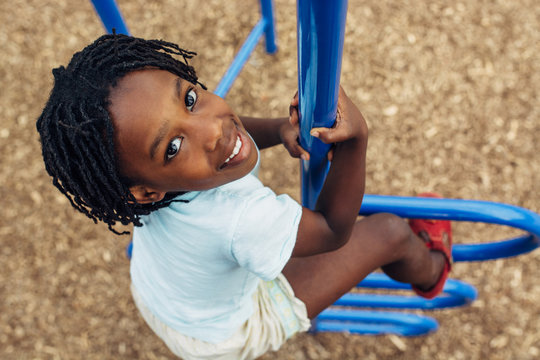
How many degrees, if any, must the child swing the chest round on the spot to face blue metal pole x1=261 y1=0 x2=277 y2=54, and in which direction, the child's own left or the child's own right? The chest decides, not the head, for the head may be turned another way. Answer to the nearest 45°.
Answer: approximately 45° to the child's own left

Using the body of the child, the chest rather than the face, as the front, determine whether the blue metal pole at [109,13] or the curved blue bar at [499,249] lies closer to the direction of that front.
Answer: the curved blue bar

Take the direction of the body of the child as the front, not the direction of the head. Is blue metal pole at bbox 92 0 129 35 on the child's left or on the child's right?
on the child's left

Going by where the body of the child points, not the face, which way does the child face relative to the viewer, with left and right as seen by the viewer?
facing away from the viewer and to the right of the viewer
